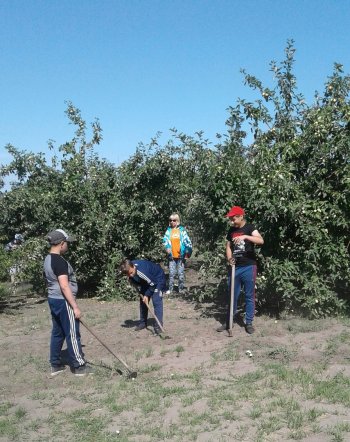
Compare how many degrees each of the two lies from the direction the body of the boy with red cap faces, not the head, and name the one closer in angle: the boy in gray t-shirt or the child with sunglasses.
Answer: the boy in gray t-shirt

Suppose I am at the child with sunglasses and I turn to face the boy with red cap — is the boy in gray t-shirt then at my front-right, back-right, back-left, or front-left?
front-right

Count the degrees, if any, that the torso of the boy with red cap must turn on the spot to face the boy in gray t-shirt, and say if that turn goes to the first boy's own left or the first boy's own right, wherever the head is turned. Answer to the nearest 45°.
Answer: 0° — they already face them

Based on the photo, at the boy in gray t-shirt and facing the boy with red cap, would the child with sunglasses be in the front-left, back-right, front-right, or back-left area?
front-left

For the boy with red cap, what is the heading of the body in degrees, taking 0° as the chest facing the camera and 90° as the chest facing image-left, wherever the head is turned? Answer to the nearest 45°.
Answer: approximately 45°

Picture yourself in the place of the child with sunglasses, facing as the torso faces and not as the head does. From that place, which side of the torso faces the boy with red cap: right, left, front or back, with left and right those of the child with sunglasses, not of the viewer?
front

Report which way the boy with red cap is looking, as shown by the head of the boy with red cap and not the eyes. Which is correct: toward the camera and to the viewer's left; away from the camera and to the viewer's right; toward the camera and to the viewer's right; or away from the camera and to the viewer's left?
toward the camera and to the viewer's left

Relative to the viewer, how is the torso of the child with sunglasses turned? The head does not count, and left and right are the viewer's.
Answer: facing the viewer

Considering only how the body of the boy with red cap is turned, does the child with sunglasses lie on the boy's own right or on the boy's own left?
on the boy's own right

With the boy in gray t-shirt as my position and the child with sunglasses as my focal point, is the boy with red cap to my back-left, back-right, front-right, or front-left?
front-right

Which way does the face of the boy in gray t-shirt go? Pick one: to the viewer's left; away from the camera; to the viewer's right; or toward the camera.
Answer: to the viewer's right

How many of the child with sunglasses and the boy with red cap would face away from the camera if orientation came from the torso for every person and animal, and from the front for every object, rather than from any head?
0

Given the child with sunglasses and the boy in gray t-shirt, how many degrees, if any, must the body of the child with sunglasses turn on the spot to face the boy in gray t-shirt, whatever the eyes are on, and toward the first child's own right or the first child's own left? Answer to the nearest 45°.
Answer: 0° — they already face them
